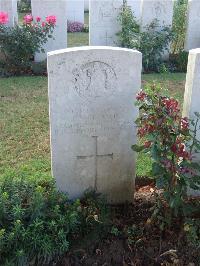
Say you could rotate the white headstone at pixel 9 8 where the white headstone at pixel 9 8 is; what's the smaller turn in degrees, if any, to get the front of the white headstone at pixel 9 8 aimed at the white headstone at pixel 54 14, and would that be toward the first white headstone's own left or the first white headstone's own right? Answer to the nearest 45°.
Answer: approximately 90° to the first white headstone's own left

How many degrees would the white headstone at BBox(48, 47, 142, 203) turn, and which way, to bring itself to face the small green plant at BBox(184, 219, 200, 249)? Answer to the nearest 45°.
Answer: approximately 45° to its left

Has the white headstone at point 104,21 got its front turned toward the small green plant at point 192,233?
yes

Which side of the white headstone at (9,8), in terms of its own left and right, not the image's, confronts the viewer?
front

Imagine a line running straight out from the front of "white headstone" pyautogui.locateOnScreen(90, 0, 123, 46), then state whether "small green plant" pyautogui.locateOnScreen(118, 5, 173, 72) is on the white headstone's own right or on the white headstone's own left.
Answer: on the white headstone's own left

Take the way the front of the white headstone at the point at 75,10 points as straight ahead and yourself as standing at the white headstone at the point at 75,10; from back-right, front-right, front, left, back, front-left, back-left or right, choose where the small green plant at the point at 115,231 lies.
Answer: front

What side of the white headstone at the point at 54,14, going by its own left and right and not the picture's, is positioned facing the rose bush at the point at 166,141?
front

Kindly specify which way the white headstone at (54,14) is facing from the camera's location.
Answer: facing the viewer

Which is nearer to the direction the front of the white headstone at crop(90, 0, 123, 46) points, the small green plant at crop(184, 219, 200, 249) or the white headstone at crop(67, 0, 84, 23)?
the small green plant

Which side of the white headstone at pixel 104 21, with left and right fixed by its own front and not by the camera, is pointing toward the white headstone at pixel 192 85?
front

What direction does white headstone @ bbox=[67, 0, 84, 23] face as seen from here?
toward the camera

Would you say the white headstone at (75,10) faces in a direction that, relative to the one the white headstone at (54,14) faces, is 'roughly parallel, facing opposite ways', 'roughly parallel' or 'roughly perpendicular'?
roughly parallel

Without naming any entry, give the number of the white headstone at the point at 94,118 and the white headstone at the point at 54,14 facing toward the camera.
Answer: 2

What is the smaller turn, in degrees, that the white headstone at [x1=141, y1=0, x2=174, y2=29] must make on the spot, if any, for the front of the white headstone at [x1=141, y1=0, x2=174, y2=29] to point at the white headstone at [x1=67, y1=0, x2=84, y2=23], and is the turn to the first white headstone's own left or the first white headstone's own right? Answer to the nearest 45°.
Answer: approximately 135° to the first white headstone's own right
